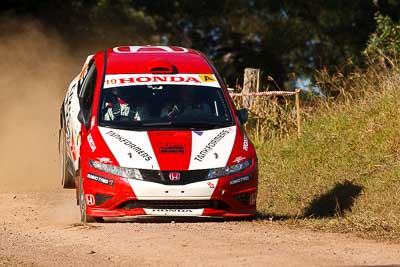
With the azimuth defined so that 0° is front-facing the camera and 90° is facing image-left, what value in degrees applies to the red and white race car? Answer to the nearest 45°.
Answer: approximately 0°

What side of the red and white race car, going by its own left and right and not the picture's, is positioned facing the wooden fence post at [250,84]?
back
